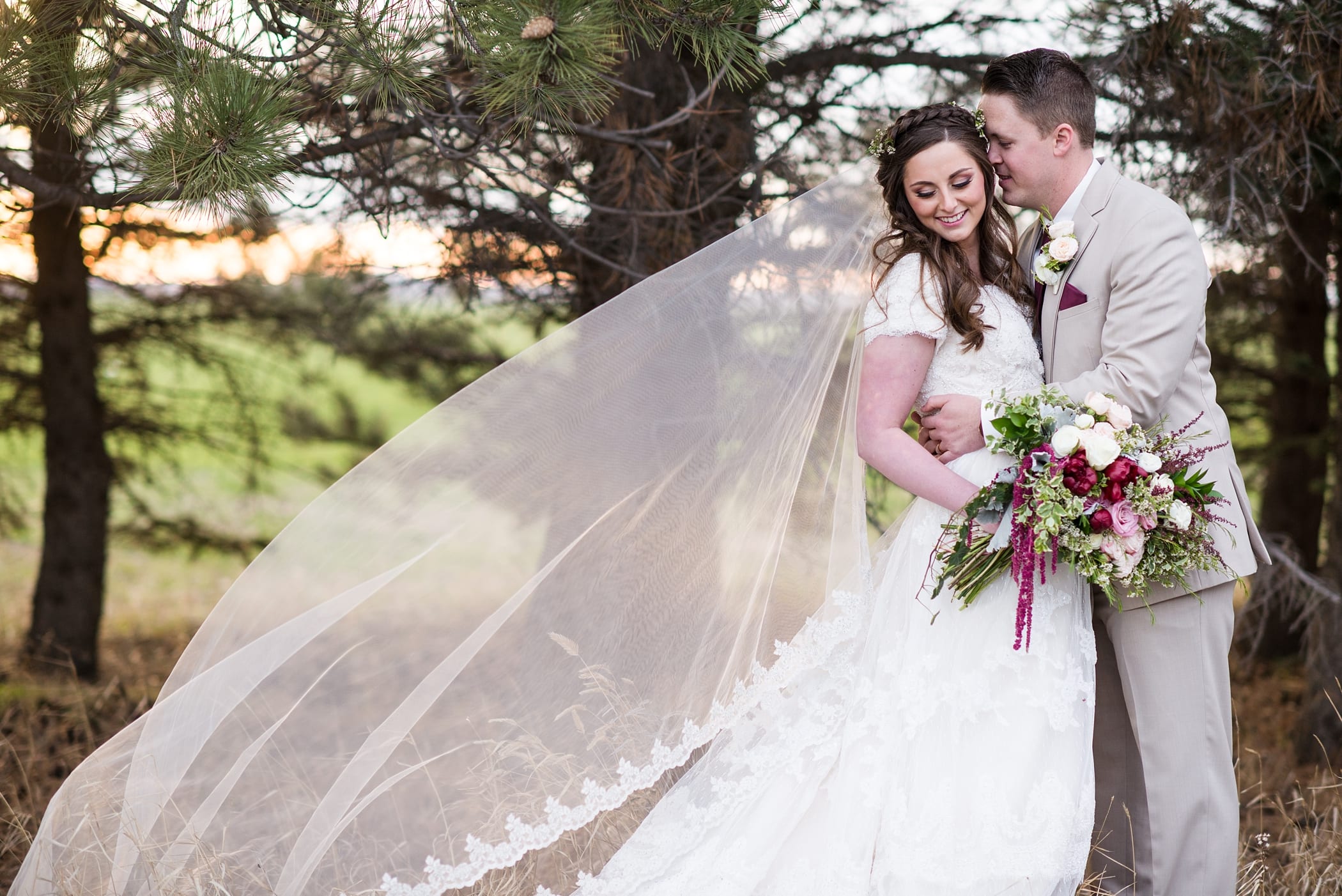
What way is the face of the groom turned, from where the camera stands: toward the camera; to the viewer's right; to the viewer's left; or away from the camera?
to the viewer's left

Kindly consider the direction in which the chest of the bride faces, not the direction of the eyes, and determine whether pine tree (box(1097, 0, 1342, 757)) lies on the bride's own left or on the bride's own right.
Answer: on the bride's own left
